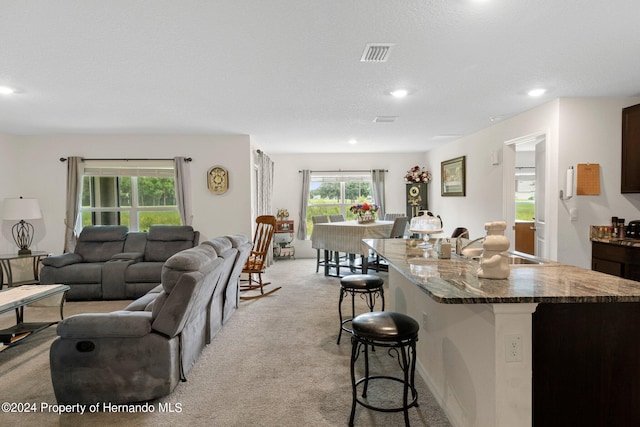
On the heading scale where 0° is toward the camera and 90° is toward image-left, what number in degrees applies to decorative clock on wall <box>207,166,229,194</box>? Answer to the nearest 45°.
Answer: approximately 0°

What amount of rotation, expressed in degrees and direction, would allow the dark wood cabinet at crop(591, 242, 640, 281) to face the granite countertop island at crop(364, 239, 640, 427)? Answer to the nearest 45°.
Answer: approximately 45° to its left

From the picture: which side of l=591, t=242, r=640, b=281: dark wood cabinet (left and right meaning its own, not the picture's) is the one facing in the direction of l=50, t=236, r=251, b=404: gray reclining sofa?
front

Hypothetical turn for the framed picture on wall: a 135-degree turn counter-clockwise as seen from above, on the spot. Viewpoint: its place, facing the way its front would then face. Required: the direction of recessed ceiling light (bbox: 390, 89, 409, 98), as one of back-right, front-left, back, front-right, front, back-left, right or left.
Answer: right

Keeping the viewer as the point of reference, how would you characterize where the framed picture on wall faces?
facing the viewer and to the left of the viewer

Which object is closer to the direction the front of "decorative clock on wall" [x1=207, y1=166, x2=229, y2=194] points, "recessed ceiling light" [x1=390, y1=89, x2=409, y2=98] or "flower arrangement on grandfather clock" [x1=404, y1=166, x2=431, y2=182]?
the recessed ceiling light

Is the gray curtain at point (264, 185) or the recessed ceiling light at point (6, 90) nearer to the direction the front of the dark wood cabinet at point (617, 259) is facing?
the recessed ceiling light

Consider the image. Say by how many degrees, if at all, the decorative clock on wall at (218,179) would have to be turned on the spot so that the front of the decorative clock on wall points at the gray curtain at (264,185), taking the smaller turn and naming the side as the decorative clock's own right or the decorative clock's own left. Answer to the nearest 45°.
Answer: approximately 135° to the decorative clock's own left

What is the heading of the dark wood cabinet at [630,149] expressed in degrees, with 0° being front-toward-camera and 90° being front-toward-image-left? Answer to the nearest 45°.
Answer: approximately 45°

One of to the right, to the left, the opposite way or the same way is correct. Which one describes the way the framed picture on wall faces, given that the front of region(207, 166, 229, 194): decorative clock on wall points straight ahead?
to the right

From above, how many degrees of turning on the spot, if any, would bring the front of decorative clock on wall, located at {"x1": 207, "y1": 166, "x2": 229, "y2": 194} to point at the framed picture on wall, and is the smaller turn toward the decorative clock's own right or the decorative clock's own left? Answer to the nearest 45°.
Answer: approximately 90° to the decorative clock's own left

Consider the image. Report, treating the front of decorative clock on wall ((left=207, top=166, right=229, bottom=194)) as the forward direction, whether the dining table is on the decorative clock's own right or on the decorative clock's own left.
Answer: on the decorative clock's own left

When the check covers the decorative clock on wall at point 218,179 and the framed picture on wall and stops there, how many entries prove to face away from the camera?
0
